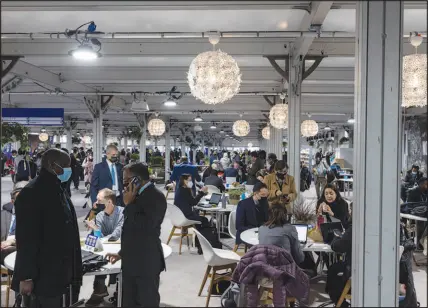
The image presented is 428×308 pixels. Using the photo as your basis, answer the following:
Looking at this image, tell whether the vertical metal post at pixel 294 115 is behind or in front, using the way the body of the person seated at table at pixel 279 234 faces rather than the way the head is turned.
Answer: in front

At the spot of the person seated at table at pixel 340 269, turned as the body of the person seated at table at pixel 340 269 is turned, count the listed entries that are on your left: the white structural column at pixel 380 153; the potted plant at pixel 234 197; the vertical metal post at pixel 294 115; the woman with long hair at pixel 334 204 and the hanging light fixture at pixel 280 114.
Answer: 1

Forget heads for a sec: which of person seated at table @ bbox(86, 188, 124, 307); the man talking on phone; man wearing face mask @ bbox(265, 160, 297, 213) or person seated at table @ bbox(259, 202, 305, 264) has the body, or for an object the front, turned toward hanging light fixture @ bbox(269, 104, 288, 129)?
person seated at table @ bbox(259, 202, 305, 264)

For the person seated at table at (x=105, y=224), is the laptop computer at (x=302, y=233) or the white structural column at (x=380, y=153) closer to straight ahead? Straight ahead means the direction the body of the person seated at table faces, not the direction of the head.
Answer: the white structural column

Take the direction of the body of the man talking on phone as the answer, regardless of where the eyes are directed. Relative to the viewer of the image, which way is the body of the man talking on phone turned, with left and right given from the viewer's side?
facing to the left of the viewer

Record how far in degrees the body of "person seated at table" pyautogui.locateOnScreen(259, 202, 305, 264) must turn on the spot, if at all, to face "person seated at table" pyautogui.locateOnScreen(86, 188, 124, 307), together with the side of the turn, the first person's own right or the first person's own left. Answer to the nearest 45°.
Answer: approximately 90° to the first person's own left

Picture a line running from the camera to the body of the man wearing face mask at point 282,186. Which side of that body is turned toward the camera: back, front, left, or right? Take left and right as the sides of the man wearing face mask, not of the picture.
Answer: front

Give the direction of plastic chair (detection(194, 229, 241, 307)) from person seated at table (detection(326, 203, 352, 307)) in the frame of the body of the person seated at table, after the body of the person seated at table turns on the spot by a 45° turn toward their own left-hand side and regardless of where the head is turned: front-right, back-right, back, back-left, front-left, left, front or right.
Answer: front-right

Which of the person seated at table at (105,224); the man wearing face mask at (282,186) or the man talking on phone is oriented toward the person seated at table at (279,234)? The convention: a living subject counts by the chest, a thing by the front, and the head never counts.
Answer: the man wearing face mask

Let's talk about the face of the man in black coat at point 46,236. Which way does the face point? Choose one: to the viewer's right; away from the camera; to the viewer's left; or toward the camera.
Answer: to the viewer's right

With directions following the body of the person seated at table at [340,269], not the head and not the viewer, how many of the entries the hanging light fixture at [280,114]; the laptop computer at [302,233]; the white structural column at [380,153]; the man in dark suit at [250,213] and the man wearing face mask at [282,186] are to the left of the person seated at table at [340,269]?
1

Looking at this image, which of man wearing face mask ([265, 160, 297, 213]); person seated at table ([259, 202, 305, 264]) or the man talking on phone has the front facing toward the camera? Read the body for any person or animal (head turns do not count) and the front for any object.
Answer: the man wearing face mask

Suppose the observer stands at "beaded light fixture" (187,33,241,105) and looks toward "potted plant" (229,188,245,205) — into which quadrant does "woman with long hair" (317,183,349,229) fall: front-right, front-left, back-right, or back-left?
front-right

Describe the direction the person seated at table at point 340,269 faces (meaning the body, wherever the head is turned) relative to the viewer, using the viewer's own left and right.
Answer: facing to the left of the viewer

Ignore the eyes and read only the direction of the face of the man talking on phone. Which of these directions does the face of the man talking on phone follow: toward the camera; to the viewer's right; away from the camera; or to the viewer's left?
to the viewer's left
